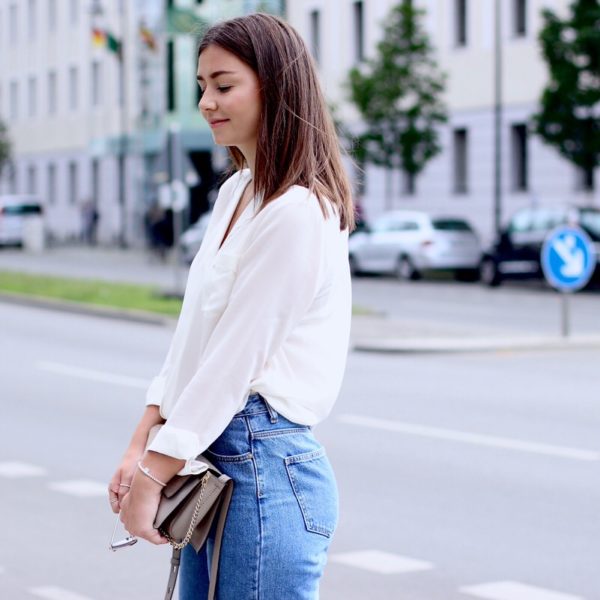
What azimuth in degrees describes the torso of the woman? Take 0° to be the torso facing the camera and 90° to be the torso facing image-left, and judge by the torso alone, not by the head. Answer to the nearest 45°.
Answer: approximately 90°

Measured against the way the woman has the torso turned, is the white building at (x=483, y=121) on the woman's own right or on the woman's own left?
on the woman's own right

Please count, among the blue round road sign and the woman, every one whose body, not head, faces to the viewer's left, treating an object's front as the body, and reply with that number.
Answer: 1

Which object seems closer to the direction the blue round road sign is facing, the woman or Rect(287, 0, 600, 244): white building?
the woman

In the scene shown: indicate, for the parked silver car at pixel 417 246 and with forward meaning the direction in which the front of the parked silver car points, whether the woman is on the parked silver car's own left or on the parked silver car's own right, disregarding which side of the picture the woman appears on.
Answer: on the parked silver car's own left

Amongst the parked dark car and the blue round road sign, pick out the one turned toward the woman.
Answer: the blue round road sign

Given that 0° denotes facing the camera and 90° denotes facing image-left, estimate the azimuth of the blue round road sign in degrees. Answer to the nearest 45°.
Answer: approximately 0°

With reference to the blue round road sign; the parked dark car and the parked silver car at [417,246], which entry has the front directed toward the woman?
the blue round road sign

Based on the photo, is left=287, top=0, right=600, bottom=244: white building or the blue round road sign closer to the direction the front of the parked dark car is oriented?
the white building

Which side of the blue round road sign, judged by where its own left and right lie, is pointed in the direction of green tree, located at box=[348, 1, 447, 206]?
back

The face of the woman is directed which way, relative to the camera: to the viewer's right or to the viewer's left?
to the viewer's left

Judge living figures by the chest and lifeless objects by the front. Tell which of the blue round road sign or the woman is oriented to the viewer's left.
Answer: the woman

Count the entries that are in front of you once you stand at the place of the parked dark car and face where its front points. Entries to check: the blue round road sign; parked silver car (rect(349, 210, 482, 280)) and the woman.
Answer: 1

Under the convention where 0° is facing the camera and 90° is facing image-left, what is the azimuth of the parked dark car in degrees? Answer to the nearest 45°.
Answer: approximately 135°

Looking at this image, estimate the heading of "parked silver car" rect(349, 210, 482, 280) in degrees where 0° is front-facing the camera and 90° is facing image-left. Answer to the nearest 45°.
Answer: approximately 135°
